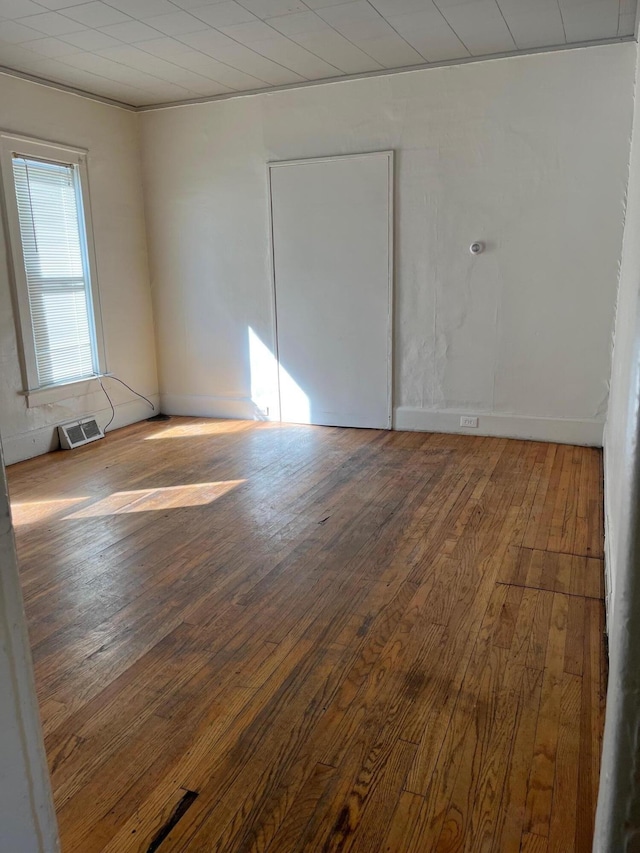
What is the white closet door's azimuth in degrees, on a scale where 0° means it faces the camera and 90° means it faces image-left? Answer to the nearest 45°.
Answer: approximately 0°

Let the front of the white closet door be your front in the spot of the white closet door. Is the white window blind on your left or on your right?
on your right

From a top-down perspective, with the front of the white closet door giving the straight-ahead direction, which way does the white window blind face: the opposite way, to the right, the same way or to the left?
to the left

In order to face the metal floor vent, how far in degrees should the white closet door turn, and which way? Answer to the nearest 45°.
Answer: approximately 90° to its right

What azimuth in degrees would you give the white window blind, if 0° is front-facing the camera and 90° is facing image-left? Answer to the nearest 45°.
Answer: approximately 315°
